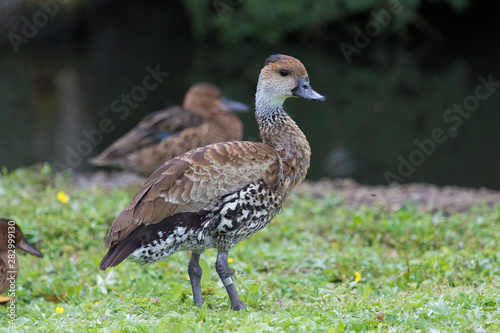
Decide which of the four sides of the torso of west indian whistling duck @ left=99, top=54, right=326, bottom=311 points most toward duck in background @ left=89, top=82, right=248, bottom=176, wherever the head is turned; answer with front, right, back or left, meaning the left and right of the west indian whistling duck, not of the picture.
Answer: left

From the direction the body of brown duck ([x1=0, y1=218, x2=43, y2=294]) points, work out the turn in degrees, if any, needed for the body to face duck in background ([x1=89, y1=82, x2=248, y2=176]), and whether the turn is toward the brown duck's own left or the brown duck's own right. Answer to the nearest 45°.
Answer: approximately 45° to the brown duck's own left

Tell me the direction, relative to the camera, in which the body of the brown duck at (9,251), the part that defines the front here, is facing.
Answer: to the viewer's right

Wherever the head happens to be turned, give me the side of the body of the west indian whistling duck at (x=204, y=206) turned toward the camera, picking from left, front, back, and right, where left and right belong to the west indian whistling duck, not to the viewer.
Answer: right

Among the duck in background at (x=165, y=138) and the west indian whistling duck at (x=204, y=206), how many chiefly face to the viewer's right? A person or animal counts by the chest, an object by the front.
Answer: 2

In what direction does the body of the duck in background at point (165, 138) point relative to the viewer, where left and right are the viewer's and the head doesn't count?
facing to the right of the viewer
